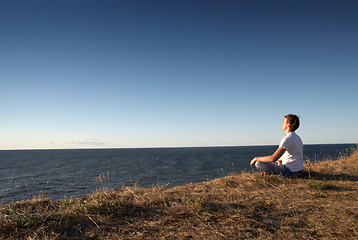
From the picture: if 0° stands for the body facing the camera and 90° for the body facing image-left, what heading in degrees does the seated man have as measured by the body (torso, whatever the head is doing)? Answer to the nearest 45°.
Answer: approximately 90°

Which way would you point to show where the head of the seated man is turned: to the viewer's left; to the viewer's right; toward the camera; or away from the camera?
to the viewer's left
